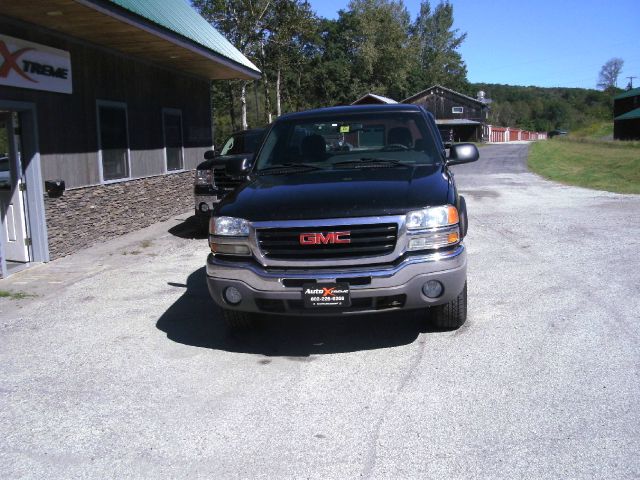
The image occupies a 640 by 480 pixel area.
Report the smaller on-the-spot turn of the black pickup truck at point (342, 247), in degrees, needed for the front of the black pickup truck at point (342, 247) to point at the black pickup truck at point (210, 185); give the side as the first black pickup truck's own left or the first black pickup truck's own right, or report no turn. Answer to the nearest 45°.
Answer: approximately 180°

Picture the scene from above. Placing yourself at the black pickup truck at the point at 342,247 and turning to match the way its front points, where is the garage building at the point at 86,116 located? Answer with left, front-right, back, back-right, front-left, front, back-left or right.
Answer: back-right

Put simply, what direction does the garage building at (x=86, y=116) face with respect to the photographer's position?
facing the viewer and to the right of the viewer

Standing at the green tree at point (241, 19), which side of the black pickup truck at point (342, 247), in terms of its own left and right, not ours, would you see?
back

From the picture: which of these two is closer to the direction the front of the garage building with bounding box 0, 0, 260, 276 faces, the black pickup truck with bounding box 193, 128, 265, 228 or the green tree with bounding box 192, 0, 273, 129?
the black pickup truck

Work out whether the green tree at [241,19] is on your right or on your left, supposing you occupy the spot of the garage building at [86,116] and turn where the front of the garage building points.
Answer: on your left

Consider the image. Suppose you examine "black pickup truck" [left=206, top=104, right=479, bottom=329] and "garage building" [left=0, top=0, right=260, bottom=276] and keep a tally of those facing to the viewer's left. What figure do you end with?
0

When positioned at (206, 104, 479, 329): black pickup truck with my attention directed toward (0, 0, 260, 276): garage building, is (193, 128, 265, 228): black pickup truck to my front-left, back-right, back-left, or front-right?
front-right

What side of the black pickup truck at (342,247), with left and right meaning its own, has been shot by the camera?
front

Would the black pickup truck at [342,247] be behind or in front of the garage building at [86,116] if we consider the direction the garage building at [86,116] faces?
in front
